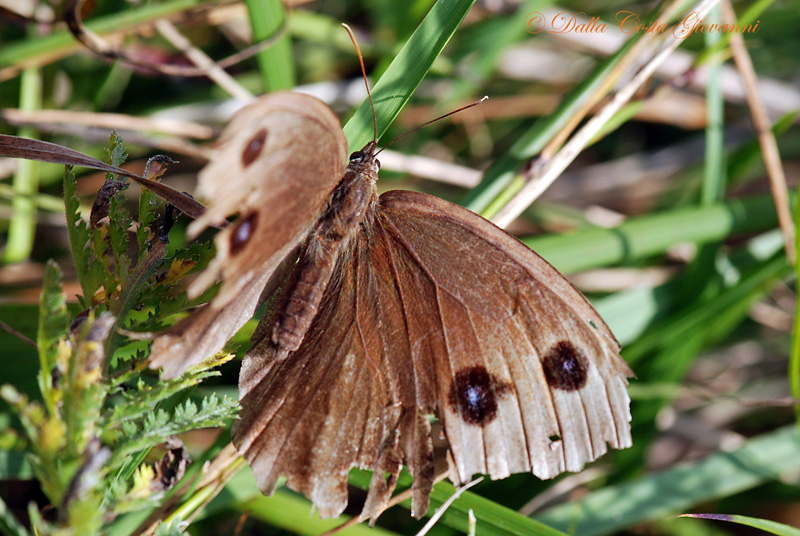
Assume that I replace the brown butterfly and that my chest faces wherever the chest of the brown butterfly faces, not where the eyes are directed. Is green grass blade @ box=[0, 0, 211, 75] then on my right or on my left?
on my left

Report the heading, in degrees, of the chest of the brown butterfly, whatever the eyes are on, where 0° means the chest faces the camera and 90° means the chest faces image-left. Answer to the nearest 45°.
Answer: approximately 225°

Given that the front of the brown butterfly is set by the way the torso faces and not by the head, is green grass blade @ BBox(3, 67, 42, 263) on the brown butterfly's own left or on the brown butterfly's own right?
on the brown butterfly's own left
